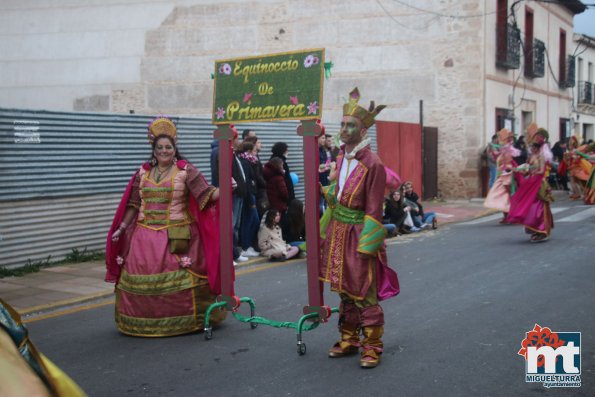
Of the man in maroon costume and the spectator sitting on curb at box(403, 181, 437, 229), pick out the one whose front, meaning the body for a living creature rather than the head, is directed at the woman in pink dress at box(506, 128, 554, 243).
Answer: the spectator sitting on curb

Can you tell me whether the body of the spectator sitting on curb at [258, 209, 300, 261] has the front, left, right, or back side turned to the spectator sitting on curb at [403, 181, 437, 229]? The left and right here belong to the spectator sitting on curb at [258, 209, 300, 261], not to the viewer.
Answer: left

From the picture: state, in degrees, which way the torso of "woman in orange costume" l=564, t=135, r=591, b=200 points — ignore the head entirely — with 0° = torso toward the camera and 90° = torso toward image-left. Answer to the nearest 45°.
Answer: approximately 45°

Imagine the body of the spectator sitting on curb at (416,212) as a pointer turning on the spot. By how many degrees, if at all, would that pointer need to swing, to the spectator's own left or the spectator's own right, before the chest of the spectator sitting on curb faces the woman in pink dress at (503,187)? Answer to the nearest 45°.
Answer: approximately 45° to the spectator's own left

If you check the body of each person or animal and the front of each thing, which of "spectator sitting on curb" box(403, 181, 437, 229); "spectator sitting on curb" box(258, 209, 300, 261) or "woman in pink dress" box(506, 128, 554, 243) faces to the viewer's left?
the woman in pink dress

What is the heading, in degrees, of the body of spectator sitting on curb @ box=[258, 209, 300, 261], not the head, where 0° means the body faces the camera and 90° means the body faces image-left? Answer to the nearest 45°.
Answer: approximately 315°

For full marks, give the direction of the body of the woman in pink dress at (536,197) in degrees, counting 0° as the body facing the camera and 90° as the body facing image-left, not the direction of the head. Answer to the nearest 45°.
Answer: approximately 90°

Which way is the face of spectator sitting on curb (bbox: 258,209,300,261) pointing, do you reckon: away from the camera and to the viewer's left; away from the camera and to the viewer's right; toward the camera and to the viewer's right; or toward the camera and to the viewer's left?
toward the camera and to the viewer's right
